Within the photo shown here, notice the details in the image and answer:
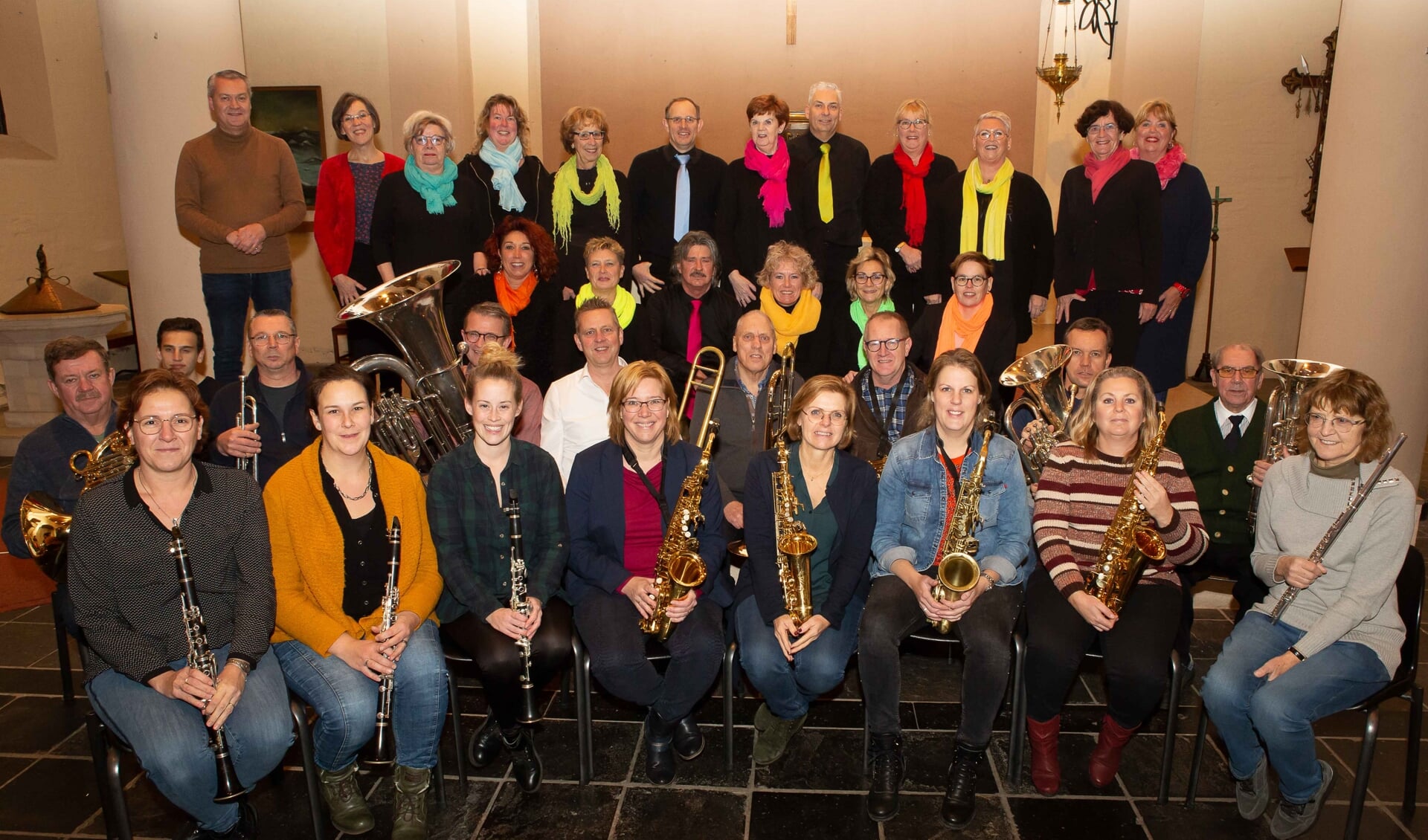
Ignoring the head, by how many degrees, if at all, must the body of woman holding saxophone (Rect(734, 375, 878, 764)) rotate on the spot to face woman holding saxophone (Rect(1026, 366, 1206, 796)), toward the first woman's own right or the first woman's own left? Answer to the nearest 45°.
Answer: approximately 90° to the first woman's own left

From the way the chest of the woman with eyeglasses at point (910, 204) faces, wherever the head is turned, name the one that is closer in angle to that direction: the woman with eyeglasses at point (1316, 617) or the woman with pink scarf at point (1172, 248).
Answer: the woman with eyeglasses

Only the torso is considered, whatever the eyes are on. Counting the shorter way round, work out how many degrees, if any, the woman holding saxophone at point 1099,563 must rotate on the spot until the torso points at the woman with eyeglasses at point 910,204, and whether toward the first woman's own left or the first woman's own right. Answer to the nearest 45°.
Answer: approximately 135° to the first woman's own right

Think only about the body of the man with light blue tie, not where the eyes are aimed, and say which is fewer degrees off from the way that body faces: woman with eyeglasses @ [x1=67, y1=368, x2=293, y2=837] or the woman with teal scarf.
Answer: the woman with eyeglasses

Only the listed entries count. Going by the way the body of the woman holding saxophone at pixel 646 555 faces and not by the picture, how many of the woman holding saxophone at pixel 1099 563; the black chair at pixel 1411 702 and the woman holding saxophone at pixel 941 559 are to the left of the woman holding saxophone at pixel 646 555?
3

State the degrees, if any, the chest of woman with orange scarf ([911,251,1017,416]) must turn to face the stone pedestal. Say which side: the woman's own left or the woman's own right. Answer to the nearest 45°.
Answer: approximately 90° to the woman's own right

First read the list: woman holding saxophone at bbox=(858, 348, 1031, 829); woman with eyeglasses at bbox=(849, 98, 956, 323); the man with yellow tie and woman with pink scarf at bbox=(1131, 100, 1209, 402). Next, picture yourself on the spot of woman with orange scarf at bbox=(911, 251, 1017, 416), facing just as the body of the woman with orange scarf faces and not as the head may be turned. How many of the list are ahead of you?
1

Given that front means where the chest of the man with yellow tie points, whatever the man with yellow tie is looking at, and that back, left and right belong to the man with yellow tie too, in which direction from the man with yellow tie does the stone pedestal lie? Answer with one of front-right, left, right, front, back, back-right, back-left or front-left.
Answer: right

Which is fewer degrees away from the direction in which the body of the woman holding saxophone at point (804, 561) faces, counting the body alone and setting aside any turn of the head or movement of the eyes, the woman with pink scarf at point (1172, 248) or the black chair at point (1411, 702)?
the black chair

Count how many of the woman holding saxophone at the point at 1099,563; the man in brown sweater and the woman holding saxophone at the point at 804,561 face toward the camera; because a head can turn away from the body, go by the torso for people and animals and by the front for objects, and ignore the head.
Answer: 3

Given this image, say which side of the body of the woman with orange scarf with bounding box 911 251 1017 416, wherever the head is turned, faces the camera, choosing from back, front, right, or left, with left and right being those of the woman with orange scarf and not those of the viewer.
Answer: front

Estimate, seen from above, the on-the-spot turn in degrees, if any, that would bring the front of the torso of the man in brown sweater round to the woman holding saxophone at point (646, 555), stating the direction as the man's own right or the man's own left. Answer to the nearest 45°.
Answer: approximately 45° to the man's own left

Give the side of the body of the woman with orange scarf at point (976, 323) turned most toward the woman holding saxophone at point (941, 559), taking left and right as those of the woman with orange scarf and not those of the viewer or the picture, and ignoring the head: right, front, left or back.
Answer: front

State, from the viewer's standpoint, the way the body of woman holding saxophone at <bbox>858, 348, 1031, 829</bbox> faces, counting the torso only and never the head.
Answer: toward the camera

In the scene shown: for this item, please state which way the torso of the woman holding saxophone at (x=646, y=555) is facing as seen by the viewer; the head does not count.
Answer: toward the camera

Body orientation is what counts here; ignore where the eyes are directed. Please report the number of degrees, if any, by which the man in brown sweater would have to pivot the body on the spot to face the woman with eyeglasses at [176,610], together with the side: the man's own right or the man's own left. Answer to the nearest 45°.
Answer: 0° — they already face them

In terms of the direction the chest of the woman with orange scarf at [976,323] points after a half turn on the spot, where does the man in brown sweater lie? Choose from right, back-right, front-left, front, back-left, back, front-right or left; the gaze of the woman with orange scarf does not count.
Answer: left
